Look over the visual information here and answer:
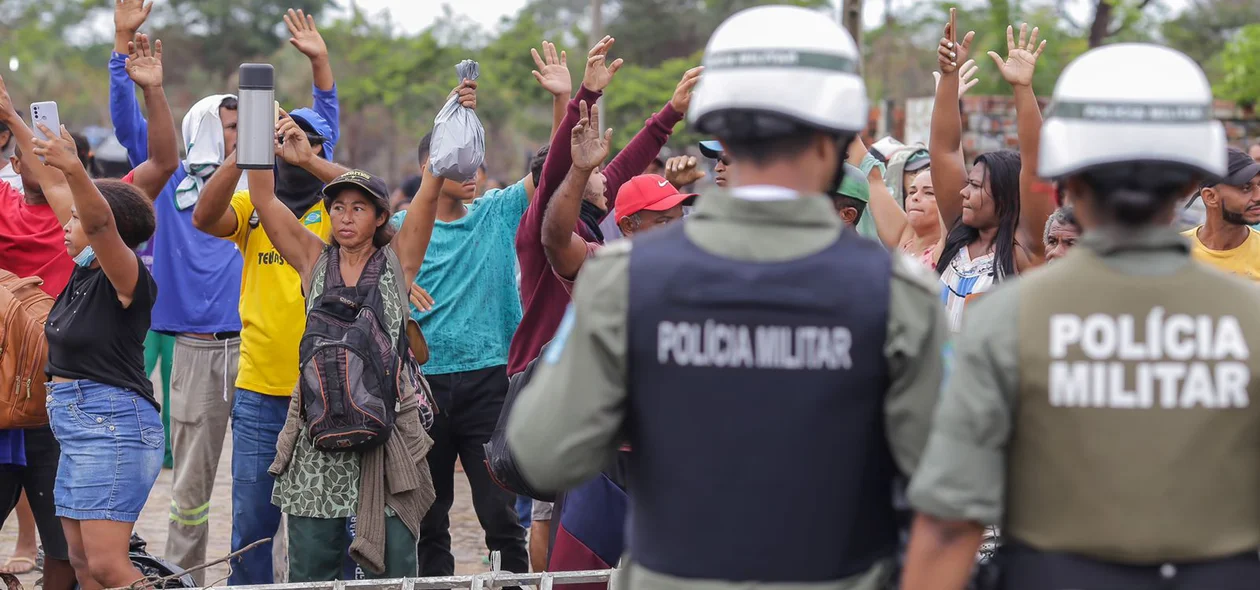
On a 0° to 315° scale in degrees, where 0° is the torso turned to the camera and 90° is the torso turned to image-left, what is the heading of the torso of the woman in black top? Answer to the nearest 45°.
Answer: approximately 90°

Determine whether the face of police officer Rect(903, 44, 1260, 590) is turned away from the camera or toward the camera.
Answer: away from the camera

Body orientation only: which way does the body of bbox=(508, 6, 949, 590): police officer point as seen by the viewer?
away from the camera

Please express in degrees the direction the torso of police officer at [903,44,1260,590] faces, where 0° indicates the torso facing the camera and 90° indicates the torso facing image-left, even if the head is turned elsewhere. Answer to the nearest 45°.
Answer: approximately 180°

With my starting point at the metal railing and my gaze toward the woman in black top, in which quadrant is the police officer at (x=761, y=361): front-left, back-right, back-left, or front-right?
back-left

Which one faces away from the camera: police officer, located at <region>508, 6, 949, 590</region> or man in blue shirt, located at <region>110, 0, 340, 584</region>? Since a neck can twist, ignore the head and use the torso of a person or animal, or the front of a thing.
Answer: the police officer

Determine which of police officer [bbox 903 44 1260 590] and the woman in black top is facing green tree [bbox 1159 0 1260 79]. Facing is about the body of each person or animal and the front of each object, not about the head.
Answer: the police officer

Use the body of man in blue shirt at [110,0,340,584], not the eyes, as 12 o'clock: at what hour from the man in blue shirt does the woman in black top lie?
The woman in black top is roughly at 2 o'clock from the man in blue shirt.

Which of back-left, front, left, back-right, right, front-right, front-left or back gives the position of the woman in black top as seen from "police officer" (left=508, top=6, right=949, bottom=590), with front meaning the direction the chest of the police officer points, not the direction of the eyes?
front-left

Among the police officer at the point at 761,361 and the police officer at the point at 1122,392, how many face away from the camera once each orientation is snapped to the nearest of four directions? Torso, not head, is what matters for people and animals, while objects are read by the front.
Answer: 2

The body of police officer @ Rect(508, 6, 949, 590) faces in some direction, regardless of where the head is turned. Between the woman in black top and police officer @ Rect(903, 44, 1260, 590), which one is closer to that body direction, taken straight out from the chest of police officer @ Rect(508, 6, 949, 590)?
the woman in black top

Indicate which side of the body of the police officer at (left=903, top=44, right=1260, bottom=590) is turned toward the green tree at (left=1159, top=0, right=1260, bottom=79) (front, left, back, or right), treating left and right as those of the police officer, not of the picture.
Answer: front

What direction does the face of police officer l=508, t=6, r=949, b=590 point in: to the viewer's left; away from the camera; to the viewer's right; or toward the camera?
away from the camera
